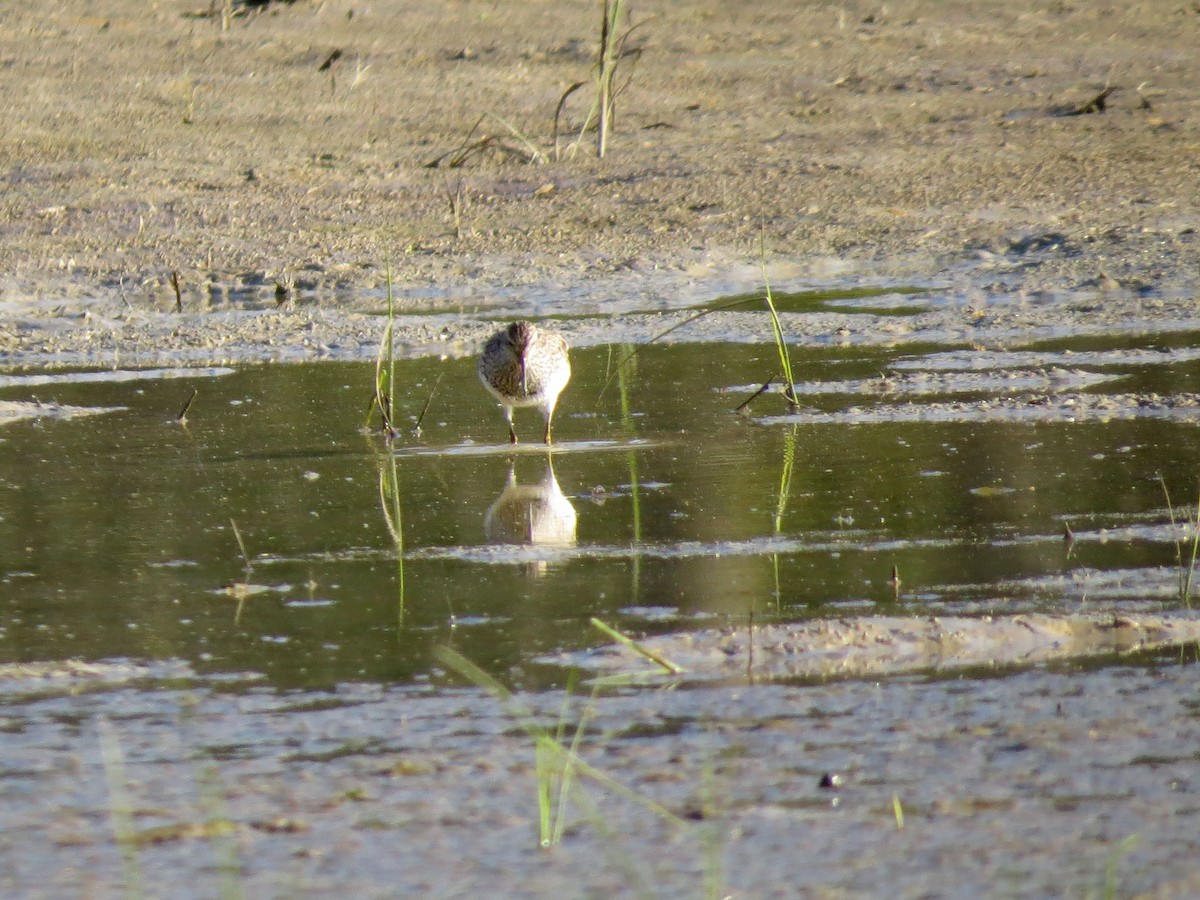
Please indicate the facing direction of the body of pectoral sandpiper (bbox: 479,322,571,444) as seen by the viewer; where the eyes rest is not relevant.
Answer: toward the camera

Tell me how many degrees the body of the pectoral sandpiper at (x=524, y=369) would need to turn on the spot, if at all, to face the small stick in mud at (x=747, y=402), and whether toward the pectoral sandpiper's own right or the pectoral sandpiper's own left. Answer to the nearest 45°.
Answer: approximately 90° to the pectoral sandpiper's own left
